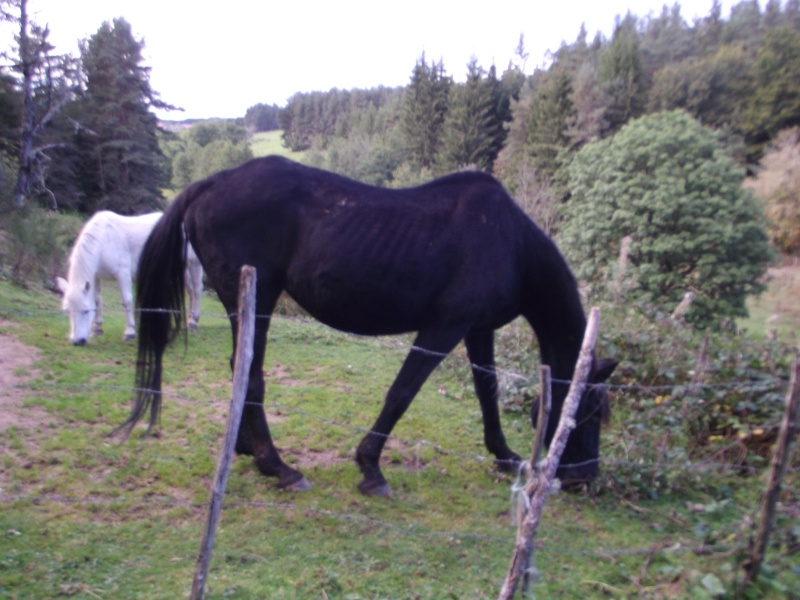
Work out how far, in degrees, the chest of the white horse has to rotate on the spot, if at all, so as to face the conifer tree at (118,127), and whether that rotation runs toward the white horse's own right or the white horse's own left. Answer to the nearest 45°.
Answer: approximately 135° to the white horse's own right

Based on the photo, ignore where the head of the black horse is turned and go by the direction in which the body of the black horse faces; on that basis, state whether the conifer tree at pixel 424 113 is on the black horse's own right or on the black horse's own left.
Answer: on the black horse's own left

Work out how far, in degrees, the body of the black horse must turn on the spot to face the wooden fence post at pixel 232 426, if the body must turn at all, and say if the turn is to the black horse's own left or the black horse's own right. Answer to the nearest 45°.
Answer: approximately 90° to the black horse's own right

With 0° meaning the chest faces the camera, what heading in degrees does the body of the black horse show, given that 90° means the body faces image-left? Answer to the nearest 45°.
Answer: approximately 270°

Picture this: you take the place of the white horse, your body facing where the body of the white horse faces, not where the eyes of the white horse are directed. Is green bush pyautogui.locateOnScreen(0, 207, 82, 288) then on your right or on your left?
on your right

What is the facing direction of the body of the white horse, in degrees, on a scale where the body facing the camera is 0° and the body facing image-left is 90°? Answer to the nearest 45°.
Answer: approximately 45°

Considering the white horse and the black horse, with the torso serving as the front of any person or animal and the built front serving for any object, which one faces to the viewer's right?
the black horse

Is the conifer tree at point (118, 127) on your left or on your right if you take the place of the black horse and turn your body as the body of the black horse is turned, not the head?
on your left

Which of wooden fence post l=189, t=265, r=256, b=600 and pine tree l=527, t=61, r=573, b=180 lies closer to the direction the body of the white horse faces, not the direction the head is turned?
the wooden fence post

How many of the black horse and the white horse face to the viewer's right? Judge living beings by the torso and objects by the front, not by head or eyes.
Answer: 1
